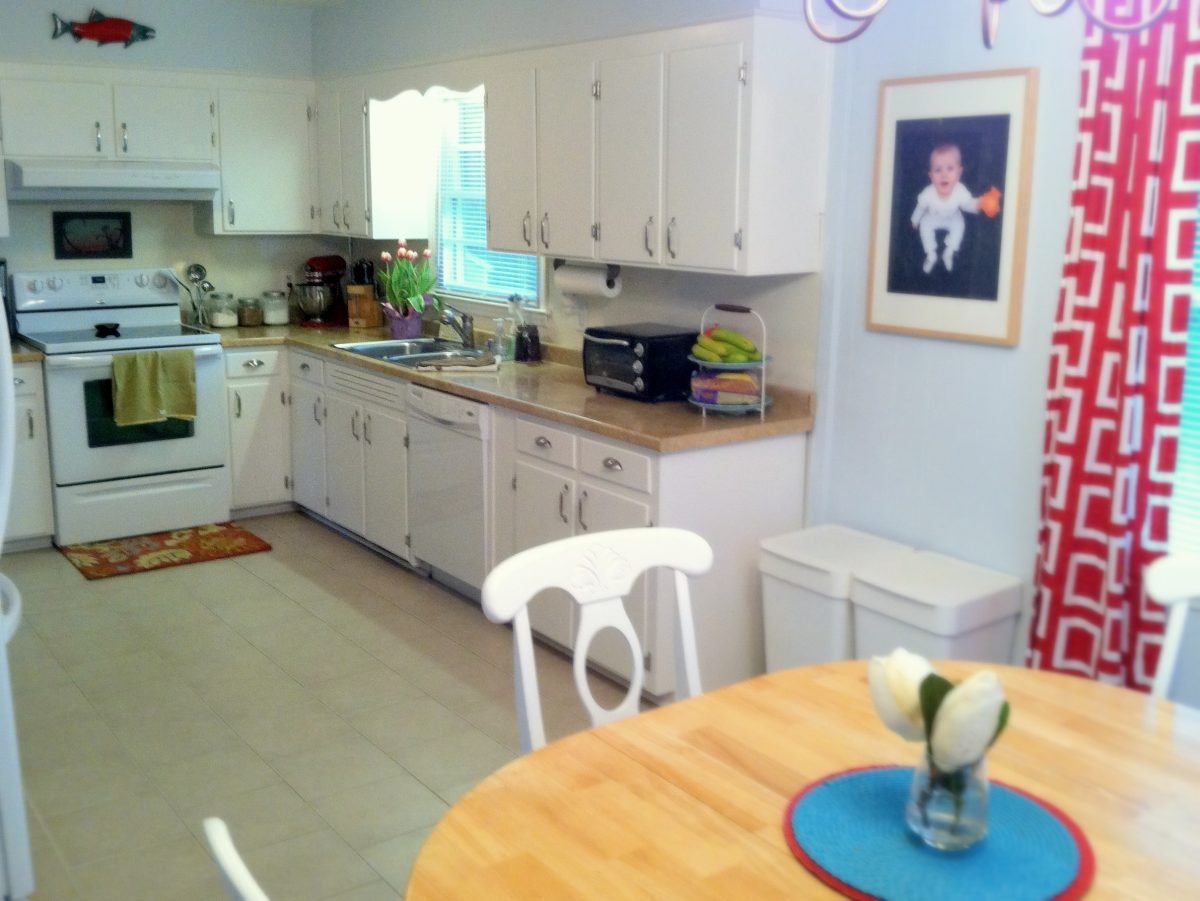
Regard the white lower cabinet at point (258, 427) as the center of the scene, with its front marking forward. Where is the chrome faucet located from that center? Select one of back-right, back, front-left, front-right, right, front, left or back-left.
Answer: front-left

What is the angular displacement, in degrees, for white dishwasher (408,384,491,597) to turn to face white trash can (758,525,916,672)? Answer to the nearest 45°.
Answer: approximately 90° to its left

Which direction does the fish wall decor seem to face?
to the viewer's right

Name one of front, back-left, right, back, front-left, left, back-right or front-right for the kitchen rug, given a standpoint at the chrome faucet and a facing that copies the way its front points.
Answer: front-right

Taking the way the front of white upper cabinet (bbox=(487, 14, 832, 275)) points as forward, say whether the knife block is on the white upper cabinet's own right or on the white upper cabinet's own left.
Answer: on the white upper cabinet's own right

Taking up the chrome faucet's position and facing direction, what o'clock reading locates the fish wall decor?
The fish wall decor is roughly at 2 o'clock from the chrome faucet.
